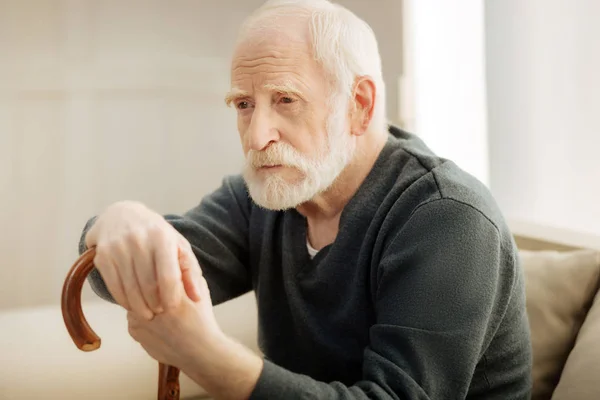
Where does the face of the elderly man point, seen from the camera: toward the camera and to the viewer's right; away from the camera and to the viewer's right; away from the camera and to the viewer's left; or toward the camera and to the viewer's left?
toward the camera and to the viewer's left

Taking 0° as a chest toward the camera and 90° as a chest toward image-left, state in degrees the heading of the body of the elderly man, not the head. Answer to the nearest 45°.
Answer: approximately 45°
